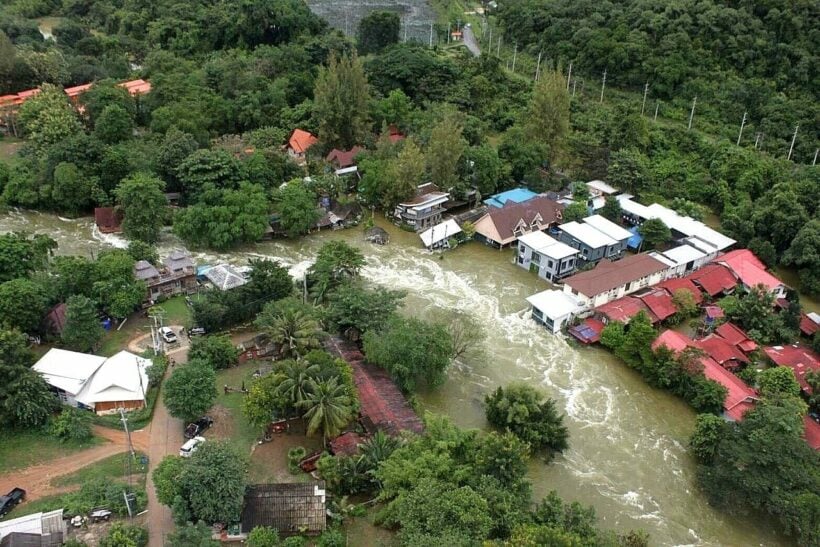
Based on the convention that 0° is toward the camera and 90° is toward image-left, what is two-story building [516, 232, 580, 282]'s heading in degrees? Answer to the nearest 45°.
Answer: approximately 45°

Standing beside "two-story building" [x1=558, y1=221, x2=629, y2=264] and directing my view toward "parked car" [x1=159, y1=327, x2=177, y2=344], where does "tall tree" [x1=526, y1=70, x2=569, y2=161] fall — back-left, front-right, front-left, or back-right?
back-right

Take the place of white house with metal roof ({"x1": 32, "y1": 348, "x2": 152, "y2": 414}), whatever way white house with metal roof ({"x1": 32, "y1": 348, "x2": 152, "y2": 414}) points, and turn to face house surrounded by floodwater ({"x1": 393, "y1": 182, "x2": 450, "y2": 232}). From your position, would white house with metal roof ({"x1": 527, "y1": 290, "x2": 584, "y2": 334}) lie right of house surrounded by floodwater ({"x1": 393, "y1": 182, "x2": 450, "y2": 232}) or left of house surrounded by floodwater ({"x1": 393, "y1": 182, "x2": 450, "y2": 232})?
right

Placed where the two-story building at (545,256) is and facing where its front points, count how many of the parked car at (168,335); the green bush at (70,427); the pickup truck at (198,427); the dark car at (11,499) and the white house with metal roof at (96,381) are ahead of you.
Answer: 5

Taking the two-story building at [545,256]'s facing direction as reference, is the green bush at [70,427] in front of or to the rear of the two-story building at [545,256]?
in front

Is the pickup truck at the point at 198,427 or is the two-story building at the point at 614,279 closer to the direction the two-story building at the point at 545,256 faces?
the pickup truck

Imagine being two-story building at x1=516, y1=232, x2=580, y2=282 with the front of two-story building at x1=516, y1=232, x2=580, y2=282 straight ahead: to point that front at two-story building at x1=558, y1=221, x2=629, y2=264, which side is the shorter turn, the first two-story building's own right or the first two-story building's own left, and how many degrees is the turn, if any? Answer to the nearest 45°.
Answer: approximately 180°

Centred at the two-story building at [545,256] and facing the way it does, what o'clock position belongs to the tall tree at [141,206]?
The tall tree is roughly at 1 o'clock from the two-story building.

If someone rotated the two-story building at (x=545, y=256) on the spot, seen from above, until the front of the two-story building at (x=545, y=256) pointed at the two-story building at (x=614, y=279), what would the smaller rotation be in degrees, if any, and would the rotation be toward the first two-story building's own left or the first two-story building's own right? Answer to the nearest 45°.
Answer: approximately 90° to the first two-story building's own left

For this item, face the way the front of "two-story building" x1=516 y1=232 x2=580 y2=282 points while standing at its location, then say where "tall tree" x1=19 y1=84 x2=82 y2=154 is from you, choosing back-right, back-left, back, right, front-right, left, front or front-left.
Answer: front-right

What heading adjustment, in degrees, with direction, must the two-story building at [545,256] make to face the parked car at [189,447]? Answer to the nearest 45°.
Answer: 0° — it already faces it

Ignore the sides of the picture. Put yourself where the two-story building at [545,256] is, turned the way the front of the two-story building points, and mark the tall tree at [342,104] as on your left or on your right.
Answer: on your right

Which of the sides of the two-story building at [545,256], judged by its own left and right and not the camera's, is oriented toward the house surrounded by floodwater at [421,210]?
right

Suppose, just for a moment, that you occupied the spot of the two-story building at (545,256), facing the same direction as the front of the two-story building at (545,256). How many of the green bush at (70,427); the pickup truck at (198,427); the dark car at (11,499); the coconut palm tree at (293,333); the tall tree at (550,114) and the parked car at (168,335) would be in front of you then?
5
